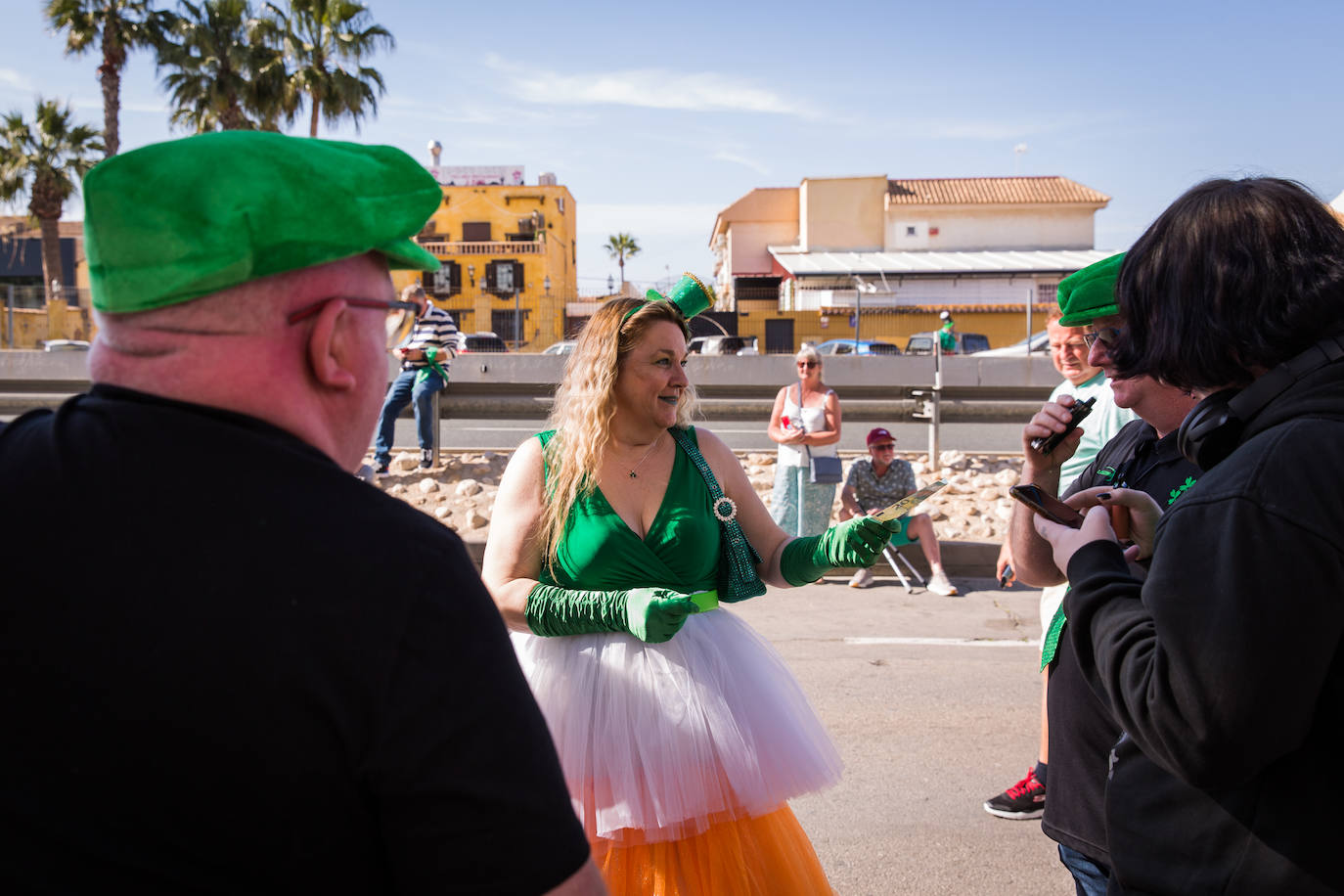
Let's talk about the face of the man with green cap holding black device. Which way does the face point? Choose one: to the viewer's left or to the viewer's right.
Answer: to the viewer's left

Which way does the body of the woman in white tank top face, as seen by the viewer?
toward the camera

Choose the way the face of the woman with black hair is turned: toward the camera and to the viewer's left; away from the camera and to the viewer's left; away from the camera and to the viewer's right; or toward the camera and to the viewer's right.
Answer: away from the camera and to the viewer's left

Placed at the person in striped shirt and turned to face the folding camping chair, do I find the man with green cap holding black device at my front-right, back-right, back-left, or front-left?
front-right

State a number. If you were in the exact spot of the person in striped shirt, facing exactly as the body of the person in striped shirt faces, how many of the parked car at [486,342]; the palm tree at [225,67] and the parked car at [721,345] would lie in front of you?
0

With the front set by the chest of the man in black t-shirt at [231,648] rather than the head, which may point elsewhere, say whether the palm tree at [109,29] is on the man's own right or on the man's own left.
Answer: on the man's own left

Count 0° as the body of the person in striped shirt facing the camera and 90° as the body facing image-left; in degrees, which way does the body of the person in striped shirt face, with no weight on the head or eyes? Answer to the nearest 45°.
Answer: approximately 45°

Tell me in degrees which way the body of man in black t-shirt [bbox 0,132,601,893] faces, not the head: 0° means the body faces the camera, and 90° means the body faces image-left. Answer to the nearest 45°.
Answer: approximately 225°

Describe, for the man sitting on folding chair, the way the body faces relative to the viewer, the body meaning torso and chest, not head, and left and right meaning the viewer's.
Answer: facing the viewer

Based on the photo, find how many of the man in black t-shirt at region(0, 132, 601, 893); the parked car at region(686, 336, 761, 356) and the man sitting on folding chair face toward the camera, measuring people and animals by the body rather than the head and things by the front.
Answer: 1

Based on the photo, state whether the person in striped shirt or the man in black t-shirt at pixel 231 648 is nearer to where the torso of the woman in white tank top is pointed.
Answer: the man in black t-shirt

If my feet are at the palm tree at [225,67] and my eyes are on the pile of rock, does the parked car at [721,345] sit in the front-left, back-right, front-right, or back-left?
front-left

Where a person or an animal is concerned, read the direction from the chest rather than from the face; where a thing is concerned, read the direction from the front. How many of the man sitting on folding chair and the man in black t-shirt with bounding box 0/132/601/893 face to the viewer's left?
0

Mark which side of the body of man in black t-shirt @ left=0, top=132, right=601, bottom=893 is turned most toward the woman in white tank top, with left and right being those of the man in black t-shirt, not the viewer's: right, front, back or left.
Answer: front

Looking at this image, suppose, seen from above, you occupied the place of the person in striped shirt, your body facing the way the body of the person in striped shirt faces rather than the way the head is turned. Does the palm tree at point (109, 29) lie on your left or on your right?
on your right

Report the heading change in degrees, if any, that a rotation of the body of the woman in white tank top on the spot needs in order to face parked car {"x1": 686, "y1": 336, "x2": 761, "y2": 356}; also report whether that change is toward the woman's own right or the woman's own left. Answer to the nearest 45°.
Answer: approximately 180°
